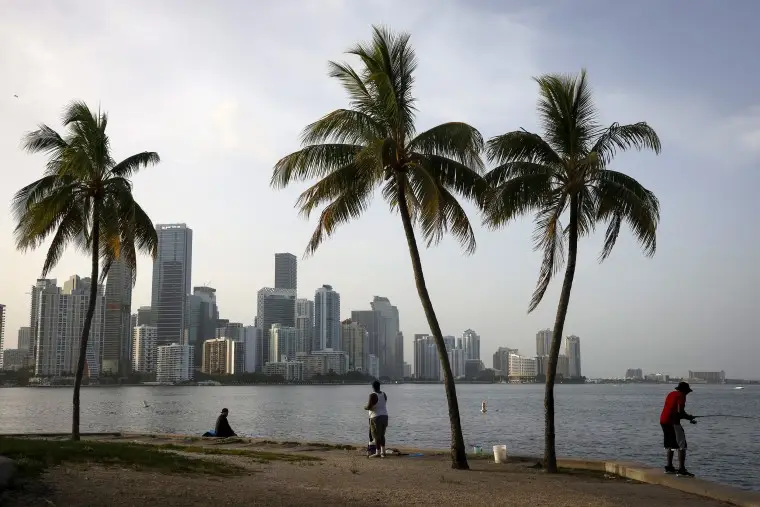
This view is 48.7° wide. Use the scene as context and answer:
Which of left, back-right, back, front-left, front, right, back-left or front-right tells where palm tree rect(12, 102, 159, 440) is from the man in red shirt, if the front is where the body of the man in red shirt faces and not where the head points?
back

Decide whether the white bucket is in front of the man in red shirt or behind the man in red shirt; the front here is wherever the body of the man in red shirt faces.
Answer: behind

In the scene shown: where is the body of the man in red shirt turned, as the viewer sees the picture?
to the viewer's right

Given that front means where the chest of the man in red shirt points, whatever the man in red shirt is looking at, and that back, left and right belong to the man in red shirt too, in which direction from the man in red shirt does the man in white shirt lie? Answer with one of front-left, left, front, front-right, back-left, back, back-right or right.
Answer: back
